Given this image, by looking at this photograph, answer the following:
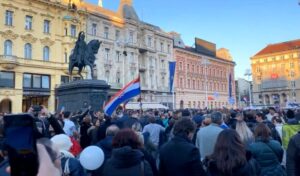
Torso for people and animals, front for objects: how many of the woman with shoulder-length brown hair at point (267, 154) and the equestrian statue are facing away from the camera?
1

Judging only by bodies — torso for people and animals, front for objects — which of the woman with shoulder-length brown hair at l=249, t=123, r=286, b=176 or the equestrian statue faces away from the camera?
the woman with shoulder-length brown hair

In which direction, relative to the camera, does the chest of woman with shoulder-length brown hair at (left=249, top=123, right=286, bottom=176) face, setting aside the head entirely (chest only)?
away from the camera

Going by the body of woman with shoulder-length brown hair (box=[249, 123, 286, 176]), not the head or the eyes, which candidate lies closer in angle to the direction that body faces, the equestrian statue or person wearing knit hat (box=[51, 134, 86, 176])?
the equestrian statue

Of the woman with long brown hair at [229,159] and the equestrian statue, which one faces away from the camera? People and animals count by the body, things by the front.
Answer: the woman with long brown hair

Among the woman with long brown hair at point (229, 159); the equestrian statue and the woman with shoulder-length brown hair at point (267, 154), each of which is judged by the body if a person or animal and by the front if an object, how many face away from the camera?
2

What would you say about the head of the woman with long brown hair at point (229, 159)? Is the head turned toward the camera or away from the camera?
away from the camera

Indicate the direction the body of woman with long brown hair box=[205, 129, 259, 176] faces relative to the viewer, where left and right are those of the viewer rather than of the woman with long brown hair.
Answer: facing away from the viewer

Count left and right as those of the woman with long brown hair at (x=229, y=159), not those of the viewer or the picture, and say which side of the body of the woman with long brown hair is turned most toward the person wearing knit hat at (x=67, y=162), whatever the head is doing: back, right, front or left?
left

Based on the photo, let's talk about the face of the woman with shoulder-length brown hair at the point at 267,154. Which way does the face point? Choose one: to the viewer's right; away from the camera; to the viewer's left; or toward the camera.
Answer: away from the camera

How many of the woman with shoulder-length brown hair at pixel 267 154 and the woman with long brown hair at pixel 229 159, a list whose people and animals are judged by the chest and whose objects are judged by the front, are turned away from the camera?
2
